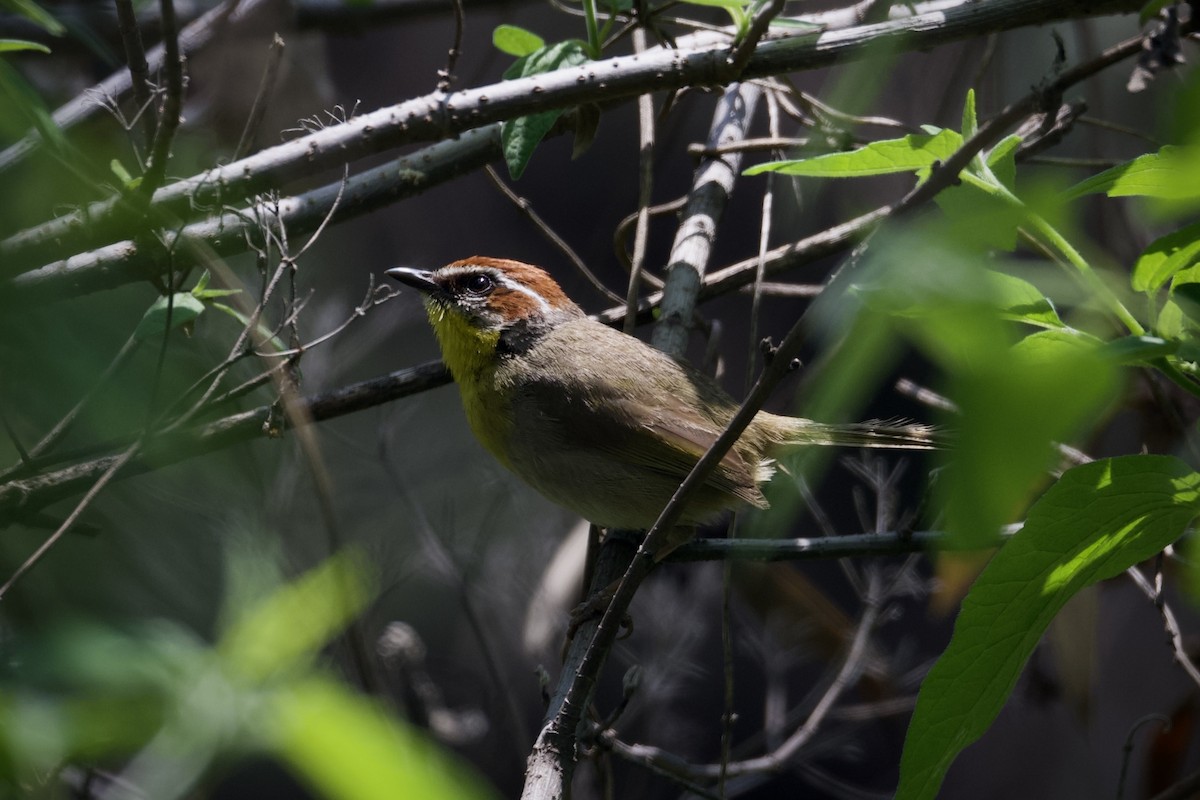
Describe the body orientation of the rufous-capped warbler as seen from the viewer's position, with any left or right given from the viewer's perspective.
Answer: facing to the left of the viewer

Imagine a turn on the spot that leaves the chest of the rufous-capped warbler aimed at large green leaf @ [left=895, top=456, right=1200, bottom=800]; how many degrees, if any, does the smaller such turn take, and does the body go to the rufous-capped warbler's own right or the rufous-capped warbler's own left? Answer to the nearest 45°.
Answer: approximately 180°

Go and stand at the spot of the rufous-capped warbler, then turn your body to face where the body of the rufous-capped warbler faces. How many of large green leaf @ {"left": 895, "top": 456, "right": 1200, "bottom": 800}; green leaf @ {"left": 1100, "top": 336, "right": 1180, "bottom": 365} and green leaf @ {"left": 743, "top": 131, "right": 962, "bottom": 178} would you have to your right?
0
